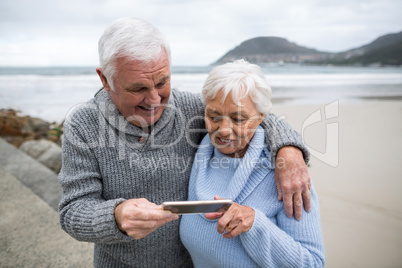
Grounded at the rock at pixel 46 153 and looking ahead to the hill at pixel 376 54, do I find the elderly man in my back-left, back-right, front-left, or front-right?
back-right

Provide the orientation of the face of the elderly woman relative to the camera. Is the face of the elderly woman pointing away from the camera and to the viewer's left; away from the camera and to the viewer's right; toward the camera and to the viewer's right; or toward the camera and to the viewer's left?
toward the camera and to the viewer's left

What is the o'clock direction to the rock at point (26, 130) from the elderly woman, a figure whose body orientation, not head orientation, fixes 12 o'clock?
The rock is roughly at 3 o'clock from the elderly woman.

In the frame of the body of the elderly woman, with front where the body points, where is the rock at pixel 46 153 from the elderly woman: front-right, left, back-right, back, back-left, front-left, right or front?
right

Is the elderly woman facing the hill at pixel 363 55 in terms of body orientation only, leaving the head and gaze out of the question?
no

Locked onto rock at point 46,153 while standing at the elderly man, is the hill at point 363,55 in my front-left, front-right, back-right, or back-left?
front-right

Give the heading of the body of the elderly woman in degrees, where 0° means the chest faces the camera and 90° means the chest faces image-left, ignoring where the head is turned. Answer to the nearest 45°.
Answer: approximately 45°

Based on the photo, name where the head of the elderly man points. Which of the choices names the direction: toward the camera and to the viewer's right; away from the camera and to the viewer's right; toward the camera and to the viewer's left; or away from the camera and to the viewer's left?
toward the camera and to the viewer's right

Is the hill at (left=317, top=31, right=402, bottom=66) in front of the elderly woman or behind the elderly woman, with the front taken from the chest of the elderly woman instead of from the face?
behind
